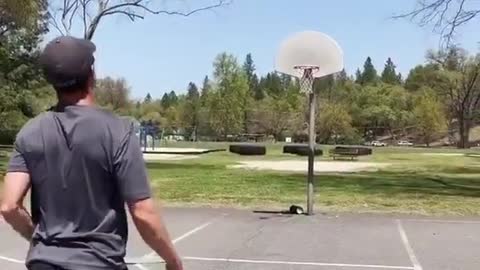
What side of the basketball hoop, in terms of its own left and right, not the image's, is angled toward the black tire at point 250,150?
back

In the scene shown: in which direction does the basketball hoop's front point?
toward the camera

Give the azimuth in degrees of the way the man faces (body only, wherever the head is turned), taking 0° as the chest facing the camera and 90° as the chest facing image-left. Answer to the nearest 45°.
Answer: approximately 180°

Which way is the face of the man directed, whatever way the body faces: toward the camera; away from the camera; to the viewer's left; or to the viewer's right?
away from the camera

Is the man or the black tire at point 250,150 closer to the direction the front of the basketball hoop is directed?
the man

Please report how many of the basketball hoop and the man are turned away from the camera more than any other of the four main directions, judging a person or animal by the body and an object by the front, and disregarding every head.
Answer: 1

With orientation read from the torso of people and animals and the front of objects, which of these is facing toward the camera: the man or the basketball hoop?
the basketball hoop

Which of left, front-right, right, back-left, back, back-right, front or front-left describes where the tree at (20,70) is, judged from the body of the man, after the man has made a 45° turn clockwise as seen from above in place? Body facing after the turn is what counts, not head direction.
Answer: front-left

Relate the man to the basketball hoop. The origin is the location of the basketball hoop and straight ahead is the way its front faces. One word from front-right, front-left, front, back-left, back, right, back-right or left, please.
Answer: front
